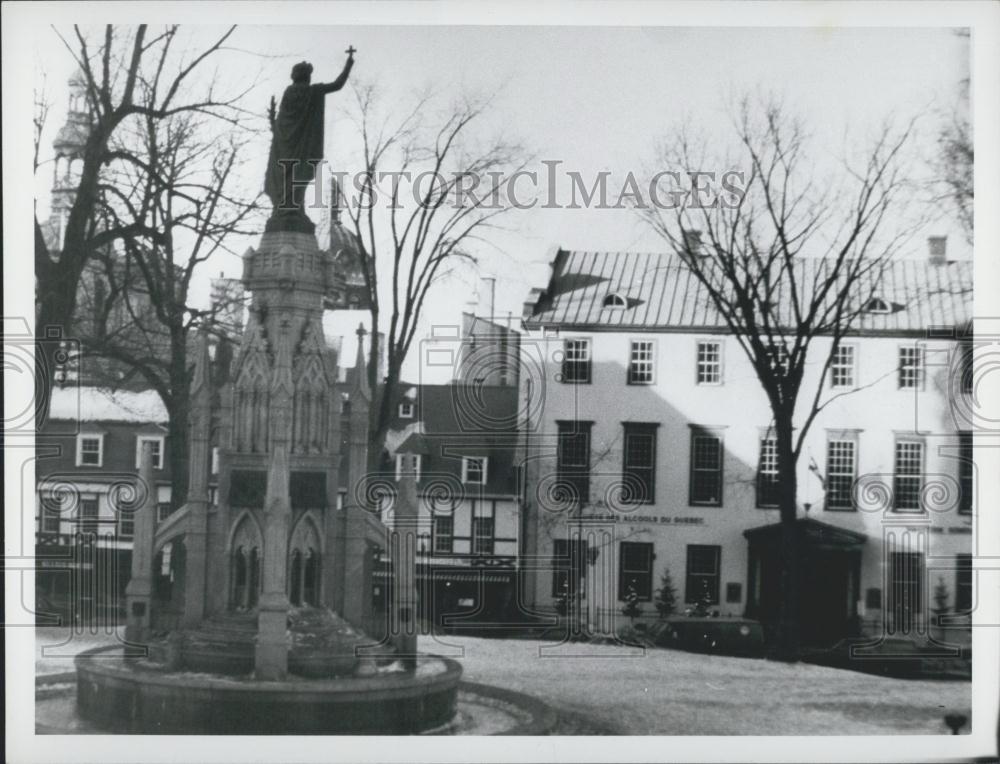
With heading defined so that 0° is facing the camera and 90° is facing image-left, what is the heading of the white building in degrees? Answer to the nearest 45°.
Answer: approximately 0°

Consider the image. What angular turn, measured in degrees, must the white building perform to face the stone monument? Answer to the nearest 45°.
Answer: approximately 90° to its right

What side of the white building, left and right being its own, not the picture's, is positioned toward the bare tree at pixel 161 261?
right
